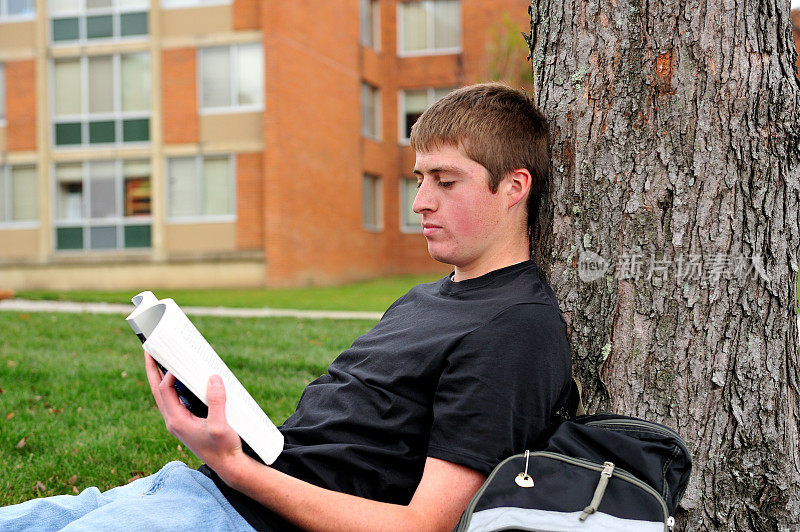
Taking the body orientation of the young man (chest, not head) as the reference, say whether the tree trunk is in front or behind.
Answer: behind

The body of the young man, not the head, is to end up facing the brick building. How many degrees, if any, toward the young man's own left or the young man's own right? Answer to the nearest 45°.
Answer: approximately 90° to the young man's own right

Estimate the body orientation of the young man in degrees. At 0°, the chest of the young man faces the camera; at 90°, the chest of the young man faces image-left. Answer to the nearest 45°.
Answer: approximately 90°

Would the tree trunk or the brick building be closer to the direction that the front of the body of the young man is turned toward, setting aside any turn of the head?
the brick building
